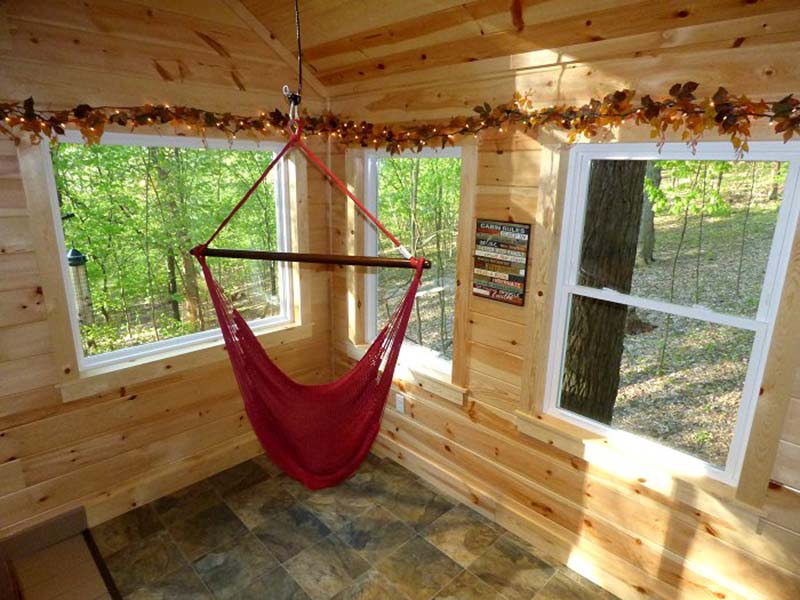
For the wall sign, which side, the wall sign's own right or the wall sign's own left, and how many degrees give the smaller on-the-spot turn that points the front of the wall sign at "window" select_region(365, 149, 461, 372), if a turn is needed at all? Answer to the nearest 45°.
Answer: approximately 90° to the wall sign's own right

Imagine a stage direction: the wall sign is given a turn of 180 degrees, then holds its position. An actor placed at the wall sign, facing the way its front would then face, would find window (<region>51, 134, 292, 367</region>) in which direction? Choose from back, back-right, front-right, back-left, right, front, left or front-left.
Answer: back-left

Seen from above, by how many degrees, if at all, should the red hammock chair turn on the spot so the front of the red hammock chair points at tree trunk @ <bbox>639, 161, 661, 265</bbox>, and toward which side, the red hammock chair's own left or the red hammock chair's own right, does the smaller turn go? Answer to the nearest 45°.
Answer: approximately 90° to the red hammock chair's own left

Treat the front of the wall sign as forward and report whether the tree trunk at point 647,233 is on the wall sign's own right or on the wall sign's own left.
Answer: on the wall sign's own left

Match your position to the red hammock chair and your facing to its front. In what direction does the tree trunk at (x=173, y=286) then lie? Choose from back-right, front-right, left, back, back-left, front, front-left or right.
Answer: back-right

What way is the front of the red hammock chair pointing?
toward the camera

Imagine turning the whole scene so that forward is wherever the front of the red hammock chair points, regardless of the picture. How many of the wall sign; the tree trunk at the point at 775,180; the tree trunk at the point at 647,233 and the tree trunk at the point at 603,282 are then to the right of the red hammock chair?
0

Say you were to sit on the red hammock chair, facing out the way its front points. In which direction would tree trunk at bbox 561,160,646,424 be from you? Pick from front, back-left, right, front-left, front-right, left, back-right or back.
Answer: left

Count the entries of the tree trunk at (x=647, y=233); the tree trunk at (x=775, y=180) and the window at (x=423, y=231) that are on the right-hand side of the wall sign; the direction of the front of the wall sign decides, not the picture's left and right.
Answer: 1

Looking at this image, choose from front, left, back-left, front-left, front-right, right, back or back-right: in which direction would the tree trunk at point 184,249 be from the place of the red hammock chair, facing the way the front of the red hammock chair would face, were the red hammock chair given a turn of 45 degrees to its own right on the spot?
right

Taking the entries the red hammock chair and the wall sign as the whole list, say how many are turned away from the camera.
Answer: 0

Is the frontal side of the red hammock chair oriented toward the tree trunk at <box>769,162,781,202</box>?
no

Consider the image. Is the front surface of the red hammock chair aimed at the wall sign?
no

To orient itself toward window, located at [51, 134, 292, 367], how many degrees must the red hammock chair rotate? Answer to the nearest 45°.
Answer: approximately 135° to its right

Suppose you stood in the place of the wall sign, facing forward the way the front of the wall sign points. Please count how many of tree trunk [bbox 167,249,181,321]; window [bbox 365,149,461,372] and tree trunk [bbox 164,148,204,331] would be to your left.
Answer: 0

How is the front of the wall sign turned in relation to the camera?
facing the viewer and to the left of the viewer
